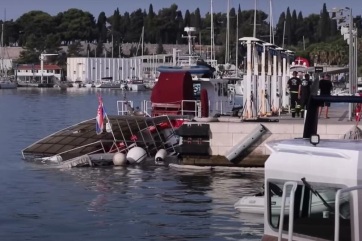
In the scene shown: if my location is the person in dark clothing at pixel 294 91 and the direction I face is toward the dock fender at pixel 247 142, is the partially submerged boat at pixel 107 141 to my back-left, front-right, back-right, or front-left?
front-right

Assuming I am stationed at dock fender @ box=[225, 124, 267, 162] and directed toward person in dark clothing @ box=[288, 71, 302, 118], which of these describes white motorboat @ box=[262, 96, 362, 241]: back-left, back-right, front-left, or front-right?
back-right

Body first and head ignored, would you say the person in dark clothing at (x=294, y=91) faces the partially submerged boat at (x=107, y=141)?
no
